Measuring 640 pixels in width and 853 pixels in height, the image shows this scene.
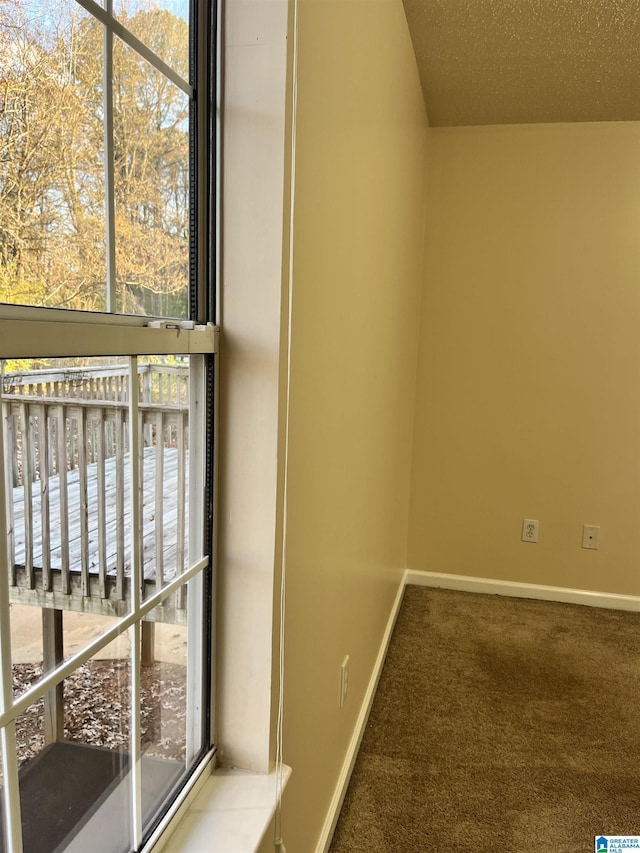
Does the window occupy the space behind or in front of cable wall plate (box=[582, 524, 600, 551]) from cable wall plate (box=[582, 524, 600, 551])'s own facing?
in front

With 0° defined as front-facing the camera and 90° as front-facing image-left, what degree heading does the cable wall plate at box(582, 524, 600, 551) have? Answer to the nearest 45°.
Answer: approximately 0°

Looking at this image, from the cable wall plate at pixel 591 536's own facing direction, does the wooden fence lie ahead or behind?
ahead
